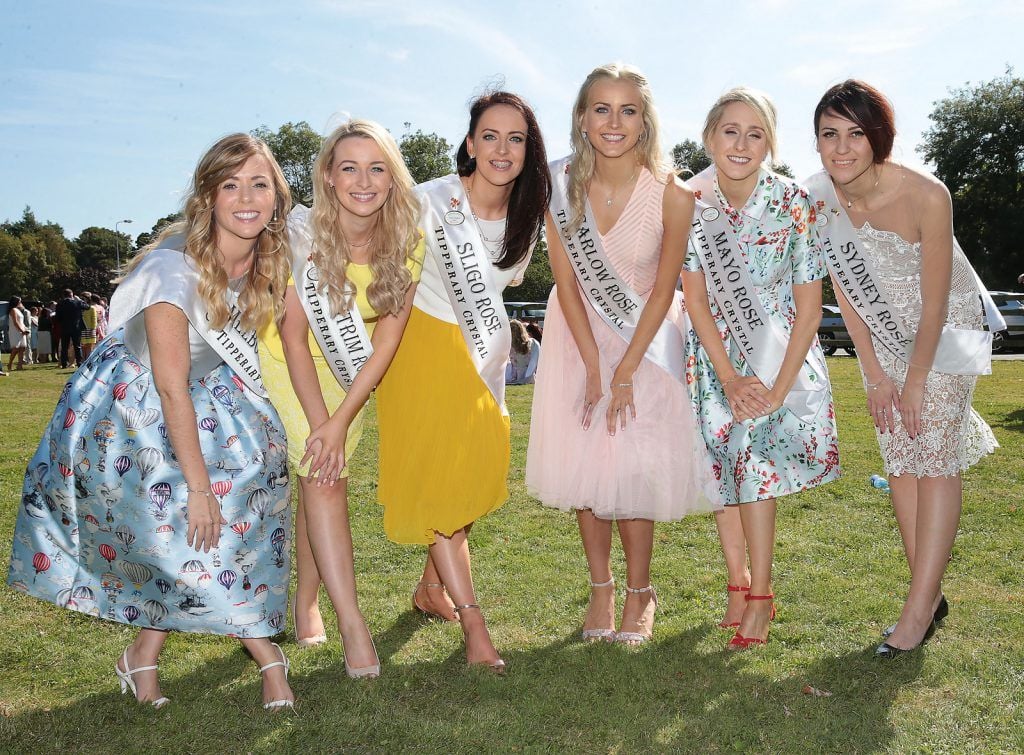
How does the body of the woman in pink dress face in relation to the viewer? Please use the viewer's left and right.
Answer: facing the viewer

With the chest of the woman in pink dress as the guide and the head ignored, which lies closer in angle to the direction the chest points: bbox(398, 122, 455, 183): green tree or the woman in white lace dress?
the woman in white lace dress

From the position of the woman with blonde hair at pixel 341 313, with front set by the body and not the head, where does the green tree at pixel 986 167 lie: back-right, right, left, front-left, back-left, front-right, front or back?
left

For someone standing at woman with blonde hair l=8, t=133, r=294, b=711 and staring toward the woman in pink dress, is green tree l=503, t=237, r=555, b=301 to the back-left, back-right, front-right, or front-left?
front-left

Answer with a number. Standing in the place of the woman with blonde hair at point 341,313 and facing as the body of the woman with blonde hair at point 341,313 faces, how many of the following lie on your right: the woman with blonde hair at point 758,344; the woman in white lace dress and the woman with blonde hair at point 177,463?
1

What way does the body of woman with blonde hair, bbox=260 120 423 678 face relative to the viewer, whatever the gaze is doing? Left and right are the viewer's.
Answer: facing the viewer and to the right of the viewer

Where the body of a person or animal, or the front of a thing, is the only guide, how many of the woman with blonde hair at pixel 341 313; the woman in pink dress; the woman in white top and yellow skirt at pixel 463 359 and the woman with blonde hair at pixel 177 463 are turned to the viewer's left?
0

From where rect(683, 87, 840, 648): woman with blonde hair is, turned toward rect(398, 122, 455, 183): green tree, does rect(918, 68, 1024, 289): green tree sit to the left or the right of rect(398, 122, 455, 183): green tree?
right

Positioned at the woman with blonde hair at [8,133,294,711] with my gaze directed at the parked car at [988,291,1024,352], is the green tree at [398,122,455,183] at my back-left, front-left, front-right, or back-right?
front-left

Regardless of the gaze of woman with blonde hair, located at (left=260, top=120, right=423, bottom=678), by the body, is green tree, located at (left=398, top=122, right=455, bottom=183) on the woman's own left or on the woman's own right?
on the woman's own left
